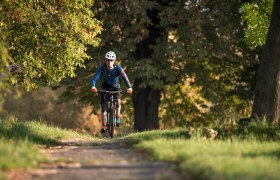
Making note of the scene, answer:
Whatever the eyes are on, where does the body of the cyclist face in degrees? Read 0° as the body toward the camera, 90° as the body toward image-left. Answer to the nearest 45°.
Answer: approximately 0°

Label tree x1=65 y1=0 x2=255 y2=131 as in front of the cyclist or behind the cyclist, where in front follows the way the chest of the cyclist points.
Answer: behind
